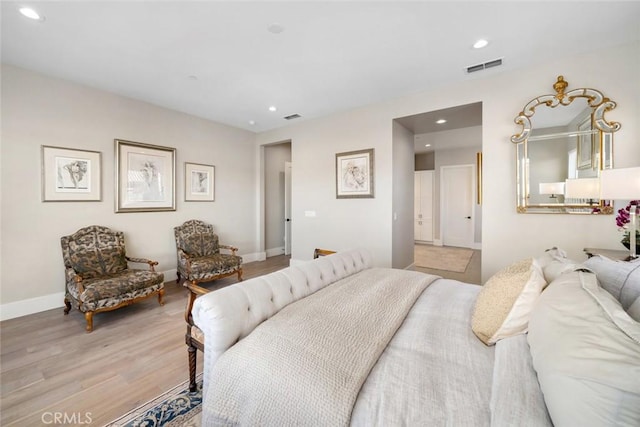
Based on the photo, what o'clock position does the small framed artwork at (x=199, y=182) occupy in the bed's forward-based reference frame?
The small framed artwork is roughly at 1 o'clock from the bed.

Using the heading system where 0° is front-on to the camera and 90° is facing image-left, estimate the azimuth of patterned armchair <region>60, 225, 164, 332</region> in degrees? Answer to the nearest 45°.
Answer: approximately 315°

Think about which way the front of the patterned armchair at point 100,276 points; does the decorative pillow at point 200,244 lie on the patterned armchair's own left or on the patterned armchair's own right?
on the patterned armchair's own left

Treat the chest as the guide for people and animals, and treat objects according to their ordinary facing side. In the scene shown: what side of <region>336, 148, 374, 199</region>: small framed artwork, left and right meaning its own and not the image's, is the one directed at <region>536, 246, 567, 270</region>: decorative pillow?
left

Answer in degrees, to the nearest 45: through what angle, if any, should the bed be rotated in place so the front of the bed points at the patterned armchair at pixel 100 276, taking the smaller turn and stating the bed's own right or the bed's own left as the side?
0° — it already faces it

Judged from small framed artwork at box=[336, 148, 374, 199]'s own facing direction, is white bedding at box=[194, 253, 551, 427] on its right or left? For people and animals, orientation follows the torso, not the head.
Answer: on its left

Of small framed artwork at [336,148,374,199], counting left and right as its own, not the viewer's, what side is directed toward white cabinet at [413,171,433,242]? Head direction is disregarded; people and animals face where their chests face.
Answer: back

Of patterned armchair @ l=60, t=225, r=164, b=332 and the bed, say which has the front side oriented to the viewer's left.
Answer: the bed

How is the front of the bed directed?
to the viewer's left

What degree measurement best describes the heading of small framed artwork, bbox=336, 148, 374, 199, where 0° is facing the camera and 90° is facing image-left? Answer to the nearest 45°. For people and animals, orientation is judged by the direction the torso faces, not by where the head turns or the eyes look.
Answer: approximately 45°

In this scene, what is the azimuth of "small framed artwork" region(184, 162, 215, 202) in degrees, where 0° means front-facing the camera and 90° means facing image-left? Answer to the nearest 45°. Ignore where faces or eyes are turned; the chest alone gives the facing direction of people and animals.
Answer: approximately 315°
